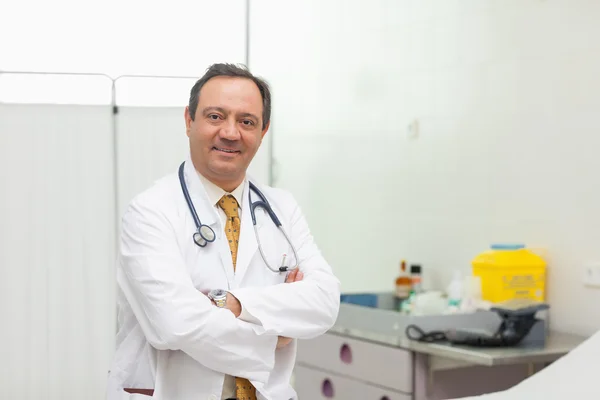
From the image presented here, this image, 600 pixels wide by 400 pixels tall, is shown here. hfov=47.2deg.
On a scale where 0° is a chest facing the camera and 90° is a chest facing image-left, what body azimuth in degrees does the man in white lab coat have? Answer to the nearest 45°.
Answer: approximately 315°

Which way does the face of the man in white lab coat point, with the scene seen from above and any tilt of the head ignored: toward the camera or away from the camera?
toward the camera

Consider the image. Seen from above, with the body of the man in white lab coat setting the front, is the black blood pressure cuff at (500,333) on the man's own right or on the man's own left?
on the man's own left

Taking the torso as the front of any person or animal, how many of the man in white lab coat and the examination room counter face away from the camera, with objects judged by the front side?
0

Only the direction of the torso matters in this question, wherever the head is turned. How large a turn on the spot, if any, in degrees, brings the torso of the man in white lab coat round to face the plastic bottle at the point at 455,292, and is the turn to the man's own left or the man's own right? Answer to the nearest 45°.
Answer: approximately 90° to the man's own left

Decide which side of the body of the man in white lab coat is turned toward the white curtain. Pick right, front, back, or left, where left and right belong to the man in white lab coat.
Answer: back

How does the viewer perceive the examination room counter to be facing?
facing the viewer and to the left of the viewer

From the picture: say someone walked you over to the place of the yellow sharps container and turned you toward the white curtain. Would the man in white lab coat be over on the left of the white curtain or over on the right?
left

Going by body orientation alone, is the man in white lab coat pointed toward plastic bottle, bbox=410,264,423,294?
no
